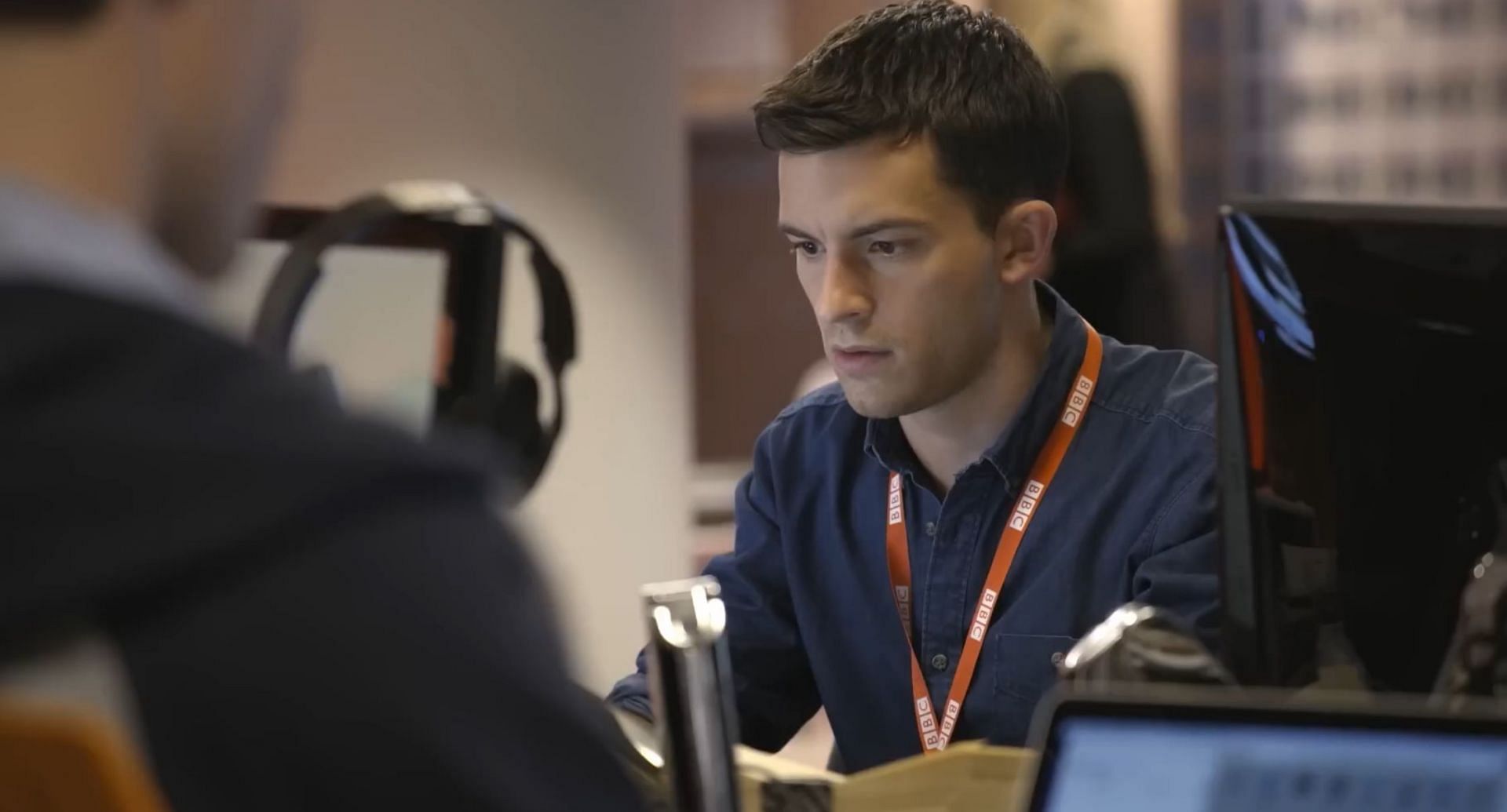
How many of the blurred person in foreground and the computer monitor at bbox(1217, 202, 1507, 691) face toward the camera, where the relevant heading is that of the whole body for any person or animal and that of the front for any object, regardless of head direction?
1

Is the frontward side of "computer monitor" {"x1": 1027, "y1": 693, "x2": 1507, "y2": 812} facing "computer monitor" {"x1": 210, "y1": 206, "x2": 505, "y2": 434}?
no

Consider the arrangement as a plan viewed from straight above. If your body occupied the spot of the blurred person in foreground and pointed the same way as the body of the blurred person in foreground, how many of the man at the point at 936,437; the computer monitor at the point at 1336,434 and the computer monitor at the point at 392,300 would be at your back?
0

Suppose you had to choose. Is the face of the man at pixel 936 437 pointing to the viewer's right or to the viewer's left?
to the viewer's left

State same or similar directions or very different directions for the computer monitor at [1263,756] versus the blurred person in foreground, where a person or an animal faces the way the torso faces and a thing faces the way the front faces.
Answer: very different directions

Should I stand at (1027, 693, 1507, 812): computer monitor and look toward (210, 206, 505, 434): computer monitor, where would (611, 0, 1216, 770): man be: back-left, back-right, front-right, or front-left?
front-right

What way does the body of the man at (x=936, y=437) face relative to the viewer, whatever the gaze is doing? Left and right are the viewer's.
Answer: facing the viewer and to the left of the viewer

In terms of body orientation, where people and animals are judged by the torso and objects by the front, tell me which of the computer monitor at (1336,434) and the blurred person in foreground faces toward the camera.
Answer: the computer monitor

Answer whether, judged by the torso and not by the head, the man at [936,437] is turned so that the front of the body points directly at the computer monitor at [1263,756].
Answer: no

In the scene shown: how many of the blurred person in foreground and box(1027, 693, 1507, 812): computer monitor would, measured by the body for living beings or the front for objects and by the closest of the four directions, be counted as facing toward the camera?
1

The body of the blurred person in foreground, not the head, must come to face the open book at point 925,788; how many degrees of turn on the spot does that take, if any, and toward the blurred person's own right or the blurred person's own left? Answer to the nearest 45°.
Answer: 0° — they already face it

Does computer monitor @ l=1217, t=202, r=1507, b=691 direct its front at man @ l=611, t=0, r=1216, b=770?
no

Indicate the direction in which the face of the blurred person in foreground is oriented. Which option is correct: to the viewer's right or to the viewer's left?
to the viewer's right

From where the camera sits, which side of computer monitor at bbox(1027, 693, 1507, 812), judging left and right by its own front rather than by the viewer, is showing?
front

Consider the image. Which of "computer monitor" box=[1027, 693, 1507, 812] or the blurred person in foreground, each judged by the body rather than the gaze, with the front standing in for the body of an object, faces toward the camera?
the computer monitor
